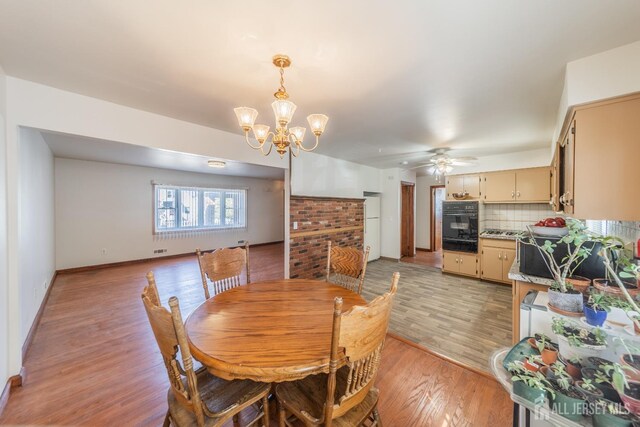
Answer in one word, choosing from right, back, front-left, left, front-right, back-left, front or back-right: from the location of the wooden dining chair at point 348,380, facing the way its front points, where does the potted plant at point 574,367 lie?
back-right

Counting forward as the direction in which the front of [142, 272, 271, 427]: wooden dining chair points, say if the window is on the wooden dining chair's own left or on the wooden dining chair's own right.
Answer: on the wooden dining chair's own left

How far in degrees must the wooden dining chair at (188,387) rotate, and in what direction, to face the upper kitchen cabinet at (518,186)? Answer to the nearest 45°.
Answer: approximately 45° to its right

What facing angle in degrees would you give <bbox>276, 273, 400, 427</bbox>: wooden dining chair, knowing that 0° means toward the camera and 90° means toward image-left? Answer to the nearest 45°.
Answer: approximately 135°

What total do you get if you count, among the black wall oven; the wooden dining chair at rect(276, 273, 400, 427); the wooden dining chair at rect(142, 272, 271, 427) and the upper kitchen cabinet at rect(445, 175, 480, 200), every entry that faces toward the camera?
2

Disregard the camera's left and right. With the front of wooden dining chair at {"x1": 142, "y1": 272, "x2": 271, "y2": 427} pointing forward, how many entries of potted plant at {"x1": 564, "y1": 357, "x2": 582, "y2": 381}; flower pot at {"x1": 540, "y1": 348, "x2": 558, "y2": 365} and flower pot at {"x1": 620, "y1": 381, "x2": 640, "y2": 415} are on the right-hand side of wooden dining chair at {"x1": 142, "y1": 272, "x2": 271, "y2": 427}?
3

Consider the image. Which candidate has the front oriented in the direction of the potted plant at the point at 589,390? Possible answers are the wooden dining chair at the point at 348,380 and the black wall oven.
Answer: the black wall oven

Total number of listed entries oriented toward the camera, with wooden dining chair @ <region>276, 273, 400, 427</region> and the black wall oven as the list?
1

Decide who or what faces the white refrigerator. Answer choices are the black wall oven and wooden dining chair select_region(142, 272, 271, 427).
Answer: the wooden dining chair

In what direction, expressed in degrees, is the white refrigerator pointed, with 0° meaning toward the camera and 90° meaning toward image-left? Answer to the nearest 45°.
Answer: approximately 315°

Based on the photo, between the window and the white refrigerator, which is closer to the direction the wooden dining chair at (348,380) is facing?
the window

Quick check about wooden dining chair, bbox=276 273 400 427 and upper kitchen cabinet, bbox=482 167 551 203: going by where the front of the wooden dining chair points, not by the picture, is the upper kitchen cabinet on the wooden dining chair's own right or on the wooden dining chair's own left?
on the wooden dining chair's own right

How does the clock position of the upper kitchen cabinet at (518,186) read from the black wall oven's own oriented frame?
The upper kitchen cabinet is roughly at 9 o'clock from the black wall oven.

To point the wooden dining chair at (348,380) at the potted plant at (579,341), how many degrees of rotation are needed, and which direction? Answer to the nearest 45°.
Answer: approximately 135° to its right

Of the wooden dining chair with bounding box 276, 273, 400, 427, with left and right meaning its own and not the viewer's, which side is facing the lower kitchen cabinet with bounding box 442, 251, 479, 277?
right

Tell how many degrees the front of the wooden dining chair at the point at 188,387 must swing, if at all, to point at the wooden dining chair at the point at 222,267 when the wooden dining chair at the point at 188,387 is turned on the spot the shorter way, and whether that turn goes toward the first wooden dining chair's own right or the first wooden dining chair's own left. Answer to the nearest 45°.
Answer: approximately 45° to the first wooden dining chair's own left
